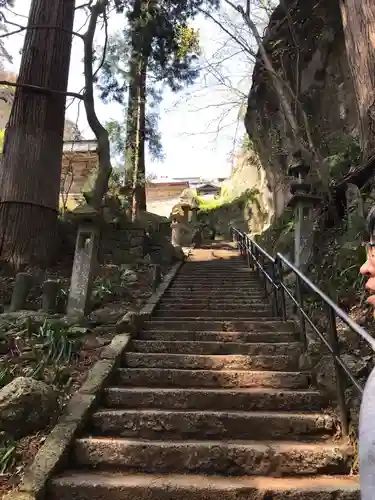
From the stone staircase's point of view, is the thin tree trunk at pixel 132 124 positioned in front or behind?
behind

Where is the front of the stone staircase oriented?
toward the camera

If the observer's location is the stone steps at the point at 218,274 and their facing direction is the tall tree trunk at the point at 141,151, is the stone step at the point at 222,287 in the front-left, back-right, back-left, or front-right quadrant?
back-left

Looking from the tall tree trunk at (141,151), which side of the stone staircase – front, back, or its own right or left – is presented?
back

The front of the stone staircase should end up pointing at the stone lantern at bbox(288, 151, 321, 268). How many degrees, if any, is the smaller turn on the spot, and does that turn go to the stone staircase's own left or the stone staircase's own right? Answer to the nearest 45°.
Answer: approximately 180°

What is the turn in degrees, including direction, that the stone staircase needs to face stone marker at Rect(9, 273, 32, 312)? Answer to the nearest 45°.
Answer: approximately 135° to its right
